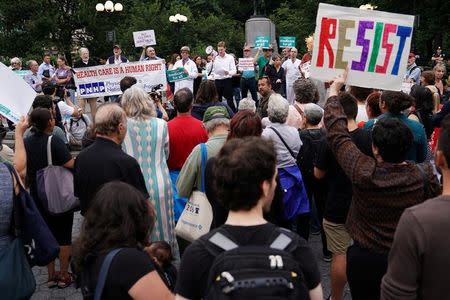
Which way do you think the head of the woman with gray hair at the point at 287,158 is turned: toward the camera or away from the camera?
away from the camera

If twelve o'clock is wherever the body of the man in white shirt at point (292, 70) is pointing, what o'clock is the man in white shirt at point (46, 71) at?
the man in white shirt at point (46, 71) is roughly at 3 o'clock from the man in white shirt at point (292, 70).

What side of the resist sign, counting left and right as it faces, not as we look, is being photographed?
front

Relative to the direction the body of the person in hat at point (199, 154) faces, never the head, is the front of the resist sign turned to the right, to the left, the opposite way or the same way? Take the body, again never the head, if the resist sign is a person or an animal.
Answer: the opposite way

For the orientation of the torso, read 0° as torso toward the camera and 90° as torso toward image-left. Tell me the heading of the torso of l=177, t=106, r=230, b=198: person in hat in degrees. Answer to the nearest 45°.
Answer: approximately 180°

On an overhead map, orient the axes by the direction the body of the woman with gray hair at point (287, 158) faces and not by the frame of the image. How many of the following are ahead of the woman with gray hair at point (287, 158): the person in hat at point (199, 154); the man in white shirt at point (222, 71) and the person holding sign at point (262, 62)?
2

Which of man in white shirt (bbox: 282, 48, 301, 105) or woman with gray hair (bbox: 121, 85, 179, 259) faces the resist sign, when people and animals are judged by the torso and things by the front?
the man in white shirt

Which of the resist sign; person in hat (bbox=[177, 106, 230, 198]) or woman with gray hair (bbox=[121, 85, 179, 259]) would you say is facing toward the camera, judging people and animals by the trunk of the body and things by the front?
the resist sign

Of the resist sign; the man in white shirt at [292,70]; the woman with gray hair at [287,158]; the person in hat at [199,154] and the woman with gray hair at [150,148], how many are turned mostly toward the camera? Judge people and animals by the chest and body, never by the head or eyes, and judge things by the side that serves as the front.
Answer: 2

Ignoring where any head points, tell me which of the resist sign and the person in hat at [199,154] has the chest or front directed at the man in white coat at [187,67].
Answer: the person in hat

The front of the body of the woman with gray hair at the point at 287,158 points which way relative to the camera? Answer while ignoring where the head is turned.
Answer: away from the camera

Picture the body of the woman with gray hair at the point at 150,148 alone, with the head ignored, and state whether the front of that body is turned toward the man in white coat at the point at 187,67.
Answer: yes

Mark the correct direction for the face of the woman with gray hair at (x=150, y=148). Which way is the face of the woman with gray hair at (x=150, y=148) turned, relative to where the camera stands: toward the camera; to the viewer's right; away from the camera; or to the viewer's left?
away from the camera

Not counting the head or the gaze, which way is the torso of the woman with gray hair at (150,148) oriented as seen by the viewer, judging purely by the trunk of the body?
away from the camera

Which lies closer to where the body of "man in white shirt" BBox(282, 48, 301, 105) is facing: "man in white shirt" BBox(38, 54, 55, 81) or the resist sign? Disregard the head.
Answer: the resist sign

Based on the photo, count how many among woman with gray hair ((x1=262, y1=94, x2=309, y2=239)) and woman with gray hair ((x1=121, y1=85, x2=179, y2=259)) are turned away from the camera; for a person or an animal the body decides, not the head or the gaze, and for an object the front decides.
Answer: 2

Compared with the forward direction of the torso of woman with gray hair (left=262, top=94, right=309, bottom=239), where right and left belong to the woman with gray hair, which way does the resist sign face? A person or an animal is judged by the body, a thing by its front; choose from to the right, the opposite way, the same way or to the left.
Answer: the opposite way

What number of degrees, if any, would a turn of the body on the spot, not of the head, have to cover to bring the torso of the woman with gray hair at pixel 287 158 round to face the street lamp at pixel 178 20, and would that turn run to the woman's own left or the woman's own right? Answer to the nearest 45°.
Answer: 0° — they already face it

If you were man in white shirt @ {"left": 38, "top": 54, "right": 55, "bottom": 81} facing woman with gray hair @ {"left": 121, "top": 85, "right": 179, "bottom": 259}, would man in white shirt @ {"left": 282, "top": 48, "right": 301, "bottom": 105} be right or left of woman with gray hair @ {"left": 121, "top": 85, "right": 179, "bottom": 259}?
left
